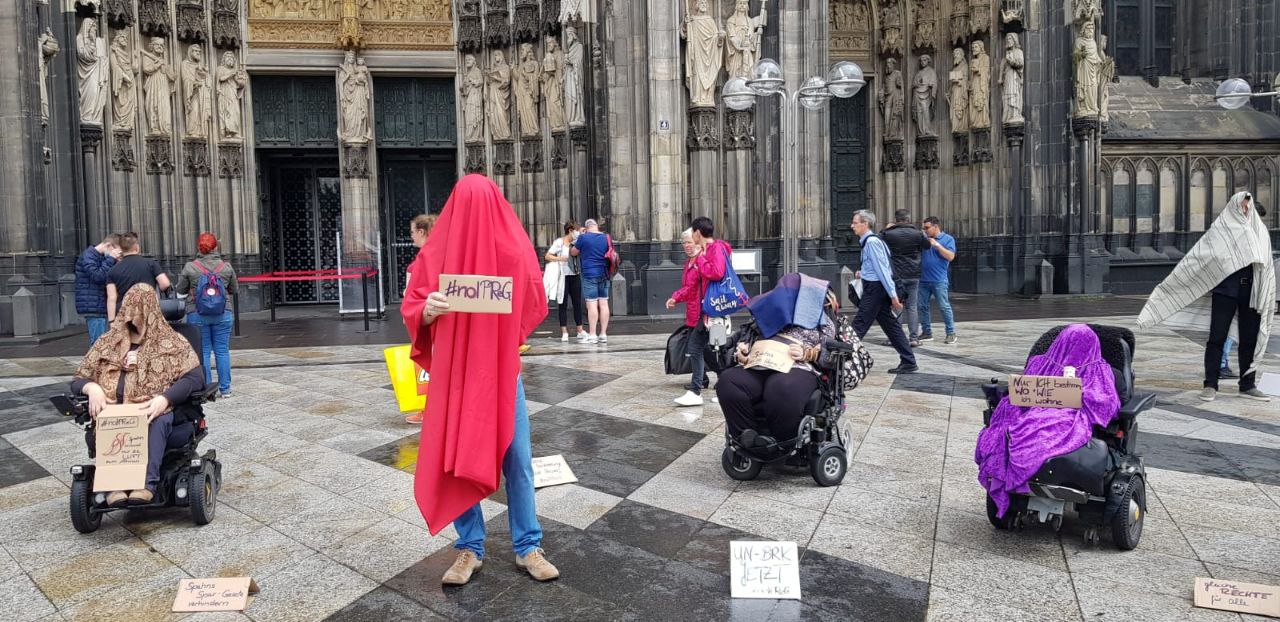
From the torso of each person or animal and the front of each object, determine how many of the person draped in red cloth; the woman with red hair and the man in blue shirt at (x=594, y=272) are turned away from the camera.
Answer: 2

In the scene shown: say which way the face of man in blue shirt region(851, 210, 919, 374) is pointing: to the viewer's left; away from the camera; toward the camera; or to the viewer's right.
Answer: to the viewer's left

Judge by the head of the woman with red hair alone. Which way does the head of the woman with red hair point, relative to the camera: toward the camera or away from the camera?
away from the camera

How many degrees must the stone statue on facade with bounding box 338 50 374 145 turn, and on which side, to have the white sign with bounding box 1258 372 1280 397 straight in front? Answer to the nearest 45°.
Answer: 0° — it already faces it

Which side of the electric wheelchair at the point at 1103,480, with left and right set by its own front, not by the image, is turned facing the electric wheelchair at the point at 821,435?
right
